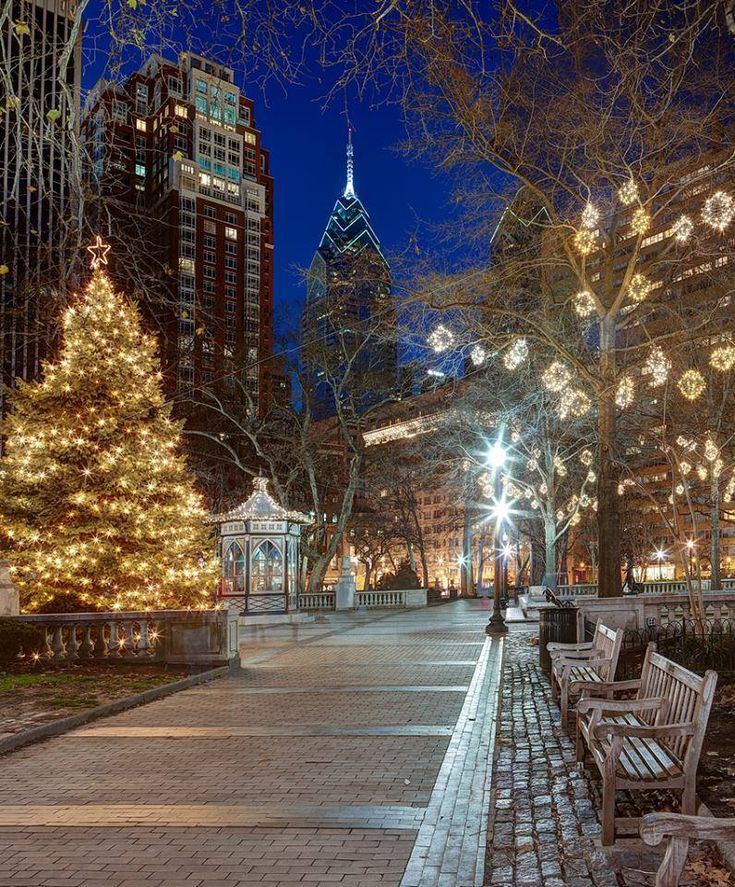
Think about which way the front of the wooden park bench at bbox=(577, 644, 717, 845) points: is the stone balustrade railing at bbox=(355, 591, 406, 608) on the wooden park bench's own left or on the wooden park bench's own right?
on the wooden park bench's own right

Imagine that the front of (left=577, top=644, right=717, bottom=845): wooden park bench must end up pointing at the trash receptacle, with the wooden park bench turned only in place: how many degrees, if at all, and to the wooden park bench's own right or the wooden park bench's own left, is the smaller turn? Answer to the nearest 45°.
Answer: approximately 135° to the wooden park bench's own right

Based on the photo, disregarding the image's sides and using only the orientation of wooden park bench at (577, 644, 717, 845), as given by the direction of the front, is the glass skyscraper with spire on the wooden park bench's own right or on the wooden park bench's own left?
on the wooden park bench's own right

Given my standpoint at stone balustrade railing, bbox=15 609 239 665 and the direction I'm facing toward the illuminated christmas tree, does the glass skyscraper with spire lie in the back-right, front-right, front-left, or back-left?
front-right

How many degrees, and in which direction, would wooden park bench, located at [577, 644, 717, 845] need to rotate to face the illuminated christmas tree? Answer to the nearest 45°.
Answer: approximately 90° to its right

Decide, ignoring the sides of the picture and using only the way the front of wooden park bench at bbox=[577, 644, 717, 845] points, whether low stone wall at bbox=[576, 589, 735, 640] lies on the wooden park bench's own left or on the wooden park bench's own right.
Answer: on the wooden park bench's own right

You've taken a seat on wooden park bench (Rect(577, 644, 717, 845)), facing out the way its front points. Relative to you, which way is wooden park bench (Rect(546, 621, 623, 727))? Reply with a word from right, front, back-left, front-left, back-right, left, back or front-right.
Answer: back-right

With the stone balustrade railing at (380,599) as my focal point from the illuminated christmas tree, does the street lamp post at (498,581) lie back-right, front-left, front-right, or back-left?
front-right

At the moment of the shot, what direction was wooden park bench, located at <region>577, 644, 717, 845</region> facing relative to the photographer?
facing the viewer and to the left of the viewer

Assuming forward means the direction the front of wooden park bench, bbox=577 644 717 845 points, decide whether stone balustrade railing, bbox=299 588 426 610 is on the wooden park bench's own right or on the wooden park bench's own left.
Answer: on the wooden park bench's own right
